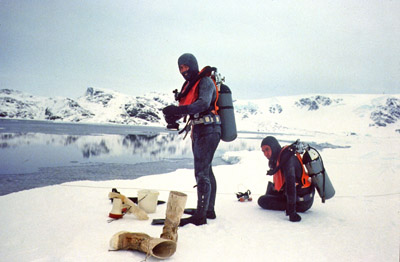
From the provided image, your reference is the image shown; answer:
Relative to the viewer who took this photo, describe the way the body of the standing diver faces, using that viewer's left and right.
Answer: facing to the left of the viewer

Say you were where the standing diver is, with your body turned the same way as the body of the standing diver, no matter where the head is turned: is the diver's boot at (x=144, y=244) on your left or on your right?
on your left

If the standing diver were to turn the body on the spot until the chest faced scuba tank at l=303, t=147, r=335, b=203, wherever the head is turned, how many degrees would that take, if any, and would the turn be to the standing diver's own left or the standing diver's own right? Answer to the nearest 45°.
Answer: approximately 180°

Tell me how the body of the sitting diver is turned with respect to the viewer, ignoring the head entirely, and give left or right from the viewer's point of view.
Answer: facing to the left of the viewer
